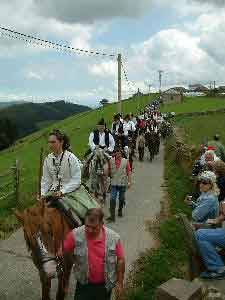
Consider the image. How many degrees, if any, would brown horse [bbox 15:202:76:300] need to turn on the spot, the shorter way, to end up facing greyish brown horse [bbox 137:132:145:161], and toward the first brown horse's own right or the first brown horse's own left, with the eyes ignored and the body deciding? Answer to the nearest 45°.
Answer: approximately 180°

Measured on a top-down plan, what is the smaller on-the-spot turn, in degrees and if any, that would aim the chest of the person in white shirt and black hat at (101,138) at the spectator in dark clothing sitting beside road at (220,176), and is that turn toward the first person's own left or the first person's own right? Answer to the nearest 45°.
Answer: approximately 45° to the first person's own left

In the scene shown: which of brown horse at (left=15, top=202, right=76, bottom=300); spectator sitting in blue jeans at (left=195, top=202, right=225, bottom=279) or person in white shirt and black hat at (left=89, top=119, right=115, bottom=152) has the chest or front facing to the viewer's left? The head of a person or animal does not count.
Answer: the spectator sitting in blue jeans

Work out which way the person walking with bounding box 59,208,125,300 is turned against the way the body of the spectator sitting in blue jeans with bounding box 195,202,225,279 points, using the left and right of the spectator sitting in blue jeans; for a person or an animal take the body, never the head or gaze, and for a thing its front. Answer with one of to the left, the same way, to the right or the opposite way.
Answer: to the left

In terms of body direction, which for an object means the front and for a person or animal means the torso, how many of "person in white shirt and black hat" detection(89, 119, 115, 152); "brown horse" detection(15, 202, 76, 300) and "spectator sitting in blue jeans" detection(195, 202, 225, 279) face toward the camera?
2

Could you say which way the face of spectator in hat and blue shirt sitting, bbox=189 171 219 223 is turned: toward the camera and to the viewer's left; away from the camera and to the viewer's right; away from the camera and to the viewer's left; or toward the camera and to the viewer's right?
toward the camera and to the viewer's left

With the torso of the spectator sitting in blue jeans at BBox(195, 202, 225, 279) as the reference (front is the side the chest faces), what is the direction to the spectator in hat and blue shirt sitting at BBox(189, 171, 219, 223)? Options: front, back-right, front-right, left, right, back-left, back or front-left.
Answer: right

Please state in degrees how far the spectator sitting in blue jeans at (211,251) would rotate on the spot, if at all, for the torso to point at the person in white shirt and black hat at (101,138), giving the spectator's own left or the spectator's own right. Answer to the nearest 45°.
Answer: approximately 45° to the spectator's own right

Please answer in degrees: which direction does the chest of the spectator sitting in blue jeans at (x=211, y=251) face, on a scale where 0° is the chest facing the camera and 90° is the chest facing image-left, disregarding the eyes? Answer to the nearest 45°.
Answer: approximately 90°
